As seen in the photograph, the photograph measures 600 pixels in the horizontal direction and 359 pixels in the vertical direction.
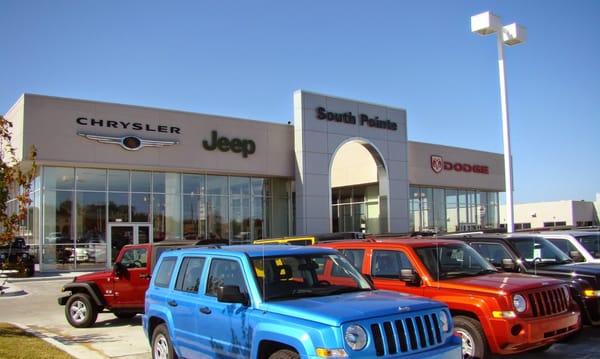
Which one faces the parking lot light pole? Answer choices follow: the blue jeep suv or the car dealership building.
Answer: the car dealership building

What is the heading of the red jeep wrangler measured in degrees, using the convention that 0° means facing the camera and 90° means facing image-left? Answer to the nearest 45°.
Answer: approximately 90°

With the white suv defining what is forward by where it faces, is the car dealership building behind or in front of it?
behind

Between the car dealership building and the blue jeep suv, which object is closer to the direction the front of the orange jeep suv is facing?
the blue jeep suv

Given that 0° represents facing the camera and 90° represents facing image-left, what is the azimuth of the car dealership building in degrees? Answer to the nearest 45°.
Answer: approximately 315°

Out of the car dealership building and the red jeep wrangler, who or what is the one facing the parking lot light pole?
the car dealership building

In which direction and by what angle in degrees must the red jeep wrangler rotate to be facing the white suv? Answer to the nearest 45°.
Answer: approximately 180°

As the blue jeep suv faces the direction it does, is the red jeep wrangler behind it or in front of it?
behind
